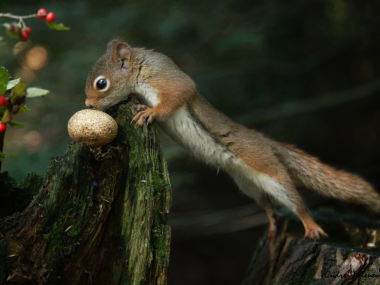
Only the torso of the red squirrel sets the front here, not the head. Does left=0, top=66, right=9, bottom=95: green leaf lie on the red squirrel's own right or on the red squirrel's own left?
on the red squirrel's own right

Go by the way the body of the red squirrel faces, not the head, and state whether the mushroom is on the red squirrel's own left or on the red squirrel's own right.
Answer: on the red squirrel's own left

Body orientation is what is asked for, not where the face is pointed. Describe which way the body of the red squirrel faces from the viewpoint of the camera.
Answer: to the viewer's left
